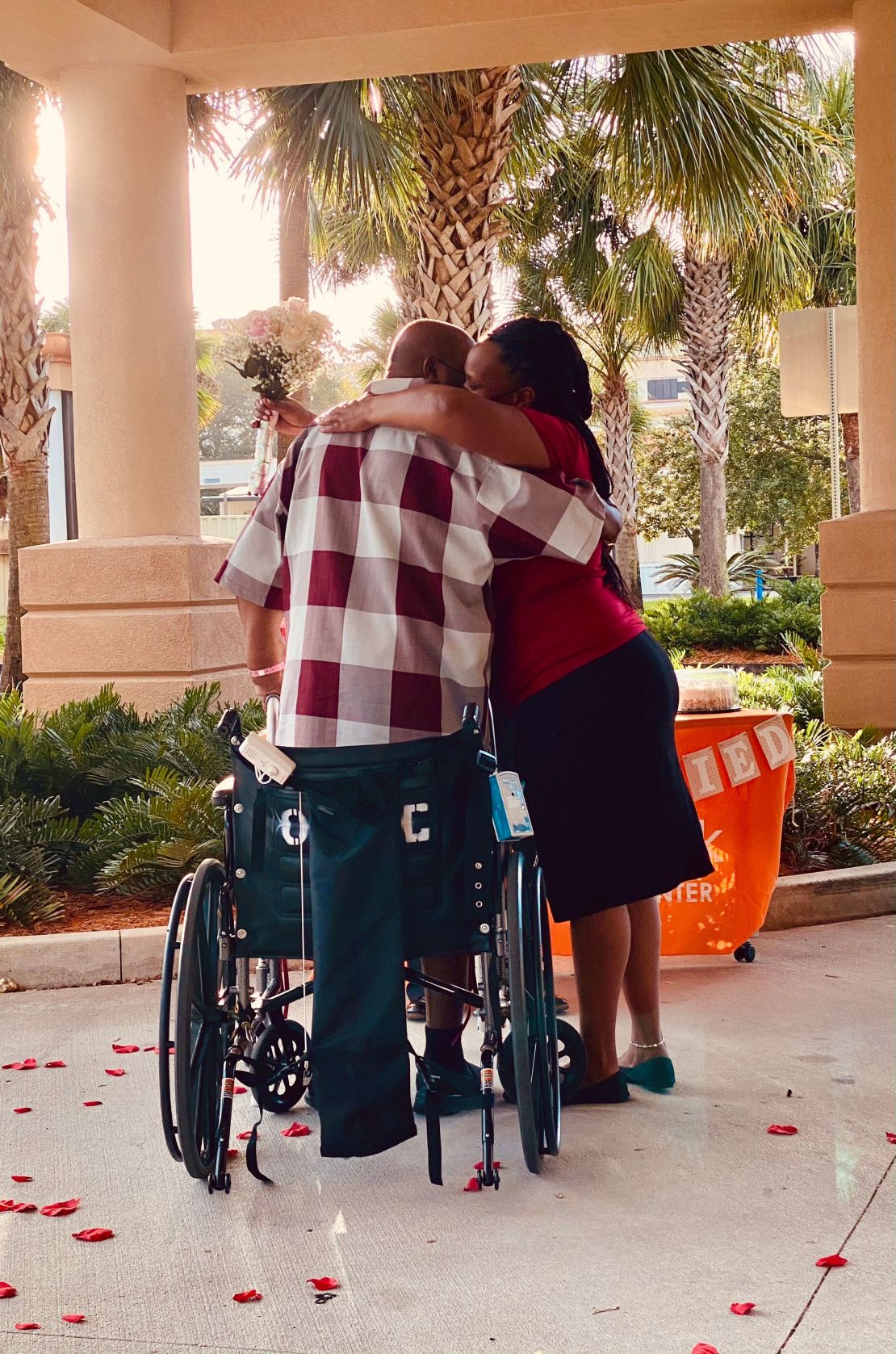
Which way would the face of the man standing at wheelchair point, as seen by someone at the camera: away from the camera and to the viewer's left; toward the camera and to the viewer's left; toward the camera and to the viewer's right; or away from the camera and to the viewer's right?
away from the camera and to the viewer's right

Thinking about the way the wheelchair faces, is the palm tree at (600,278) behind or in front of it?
in front

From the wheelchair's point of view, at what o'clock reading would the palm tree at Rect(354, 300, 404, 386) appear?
The palm tree is roughly at 12 o'clock from the wheelchair.

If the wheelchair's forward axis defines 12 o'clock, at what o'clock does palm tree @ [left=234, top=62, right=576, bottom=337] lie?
The palm tree is roughly at 12 o'clock from the wheelchair.

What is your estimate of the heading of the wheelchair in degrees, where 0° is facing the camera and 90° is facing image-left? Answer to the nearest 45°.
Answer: approximately 180°
